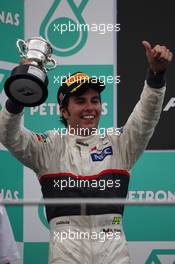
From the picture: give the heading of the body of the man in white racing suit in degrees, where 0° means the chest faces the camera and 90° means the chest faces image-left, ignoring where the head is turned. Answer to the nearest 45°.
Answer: approximately 0°
